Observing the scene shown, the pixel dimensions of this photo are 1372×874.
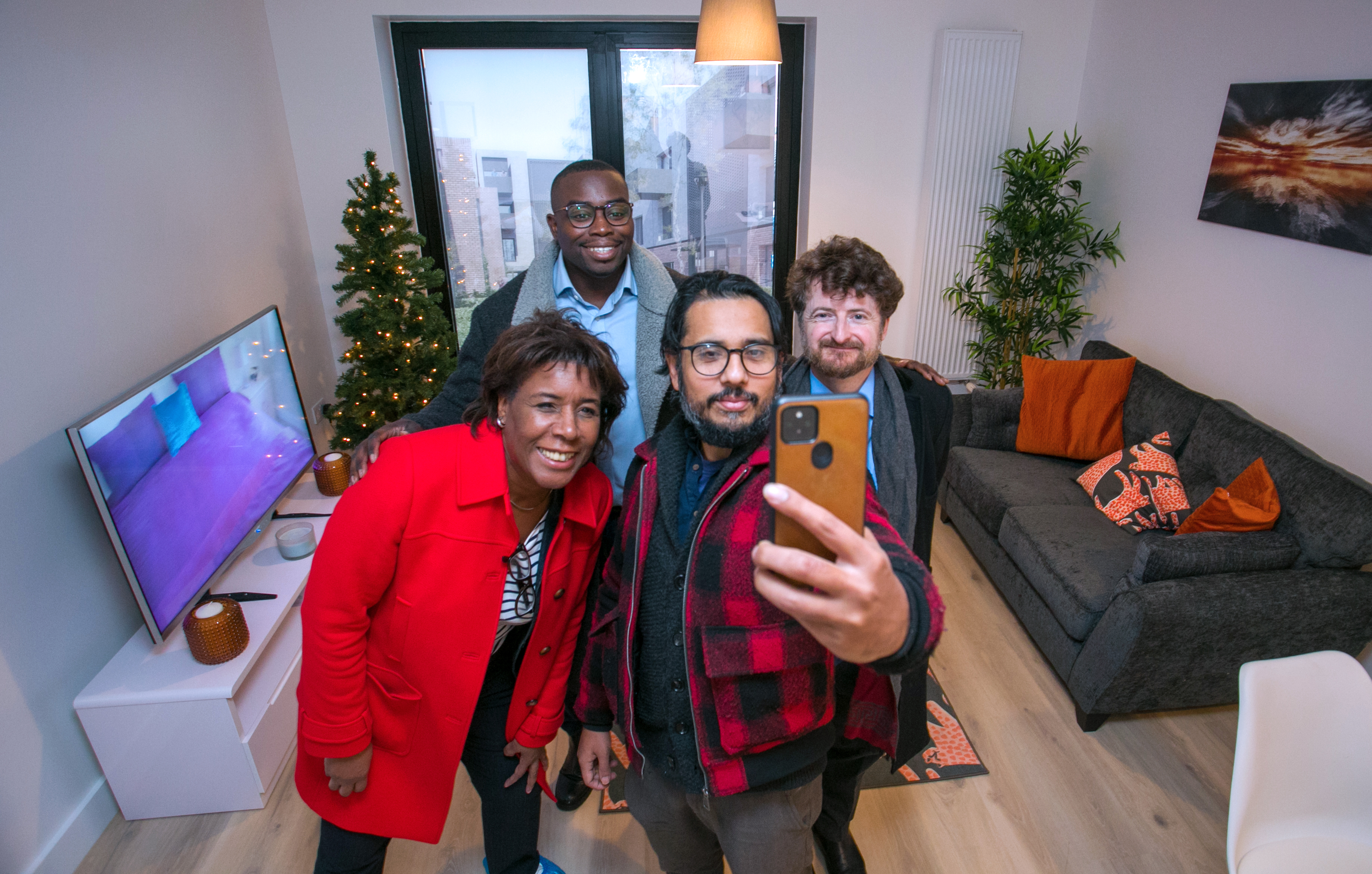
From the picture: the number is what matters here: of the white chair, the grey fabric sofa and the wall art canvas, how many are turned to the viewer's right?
0

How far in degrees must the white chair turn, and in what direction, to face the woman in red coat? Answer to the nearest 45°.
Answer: approximately 45° to its right

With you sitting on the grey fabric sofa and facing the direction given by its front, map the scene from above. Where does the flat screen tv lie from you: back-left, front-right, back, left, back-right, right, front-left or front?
front

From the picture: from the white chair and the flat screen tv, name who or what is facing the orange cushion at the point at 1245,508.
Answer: the flat screen tv

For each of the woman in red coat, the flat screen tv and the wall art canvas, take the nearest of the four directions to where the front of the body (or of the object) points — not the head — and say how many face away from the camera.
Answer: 0

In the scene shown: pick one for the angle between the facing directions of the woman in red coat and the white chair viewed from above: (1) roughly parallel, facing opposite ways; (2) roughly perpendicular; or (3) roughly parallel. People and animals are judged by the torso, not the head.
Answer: roughly perpendicular

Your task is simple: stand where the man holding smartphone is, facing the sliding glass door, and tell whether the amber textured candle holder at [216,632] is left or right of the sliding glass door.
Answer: left

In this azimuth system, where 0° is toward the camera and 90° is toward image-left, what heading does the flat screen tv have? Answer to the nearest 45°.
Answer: approximately 315°

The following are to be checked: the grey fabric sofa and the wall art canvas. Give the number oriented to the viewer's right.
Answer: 0

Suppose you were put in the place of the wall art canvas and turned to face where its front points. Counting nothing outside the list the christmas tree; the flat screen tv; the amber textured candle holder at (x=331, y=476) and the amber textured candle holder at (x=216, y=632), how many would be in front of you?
4

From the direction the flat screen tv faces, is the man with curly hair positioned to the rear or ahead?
ahead
